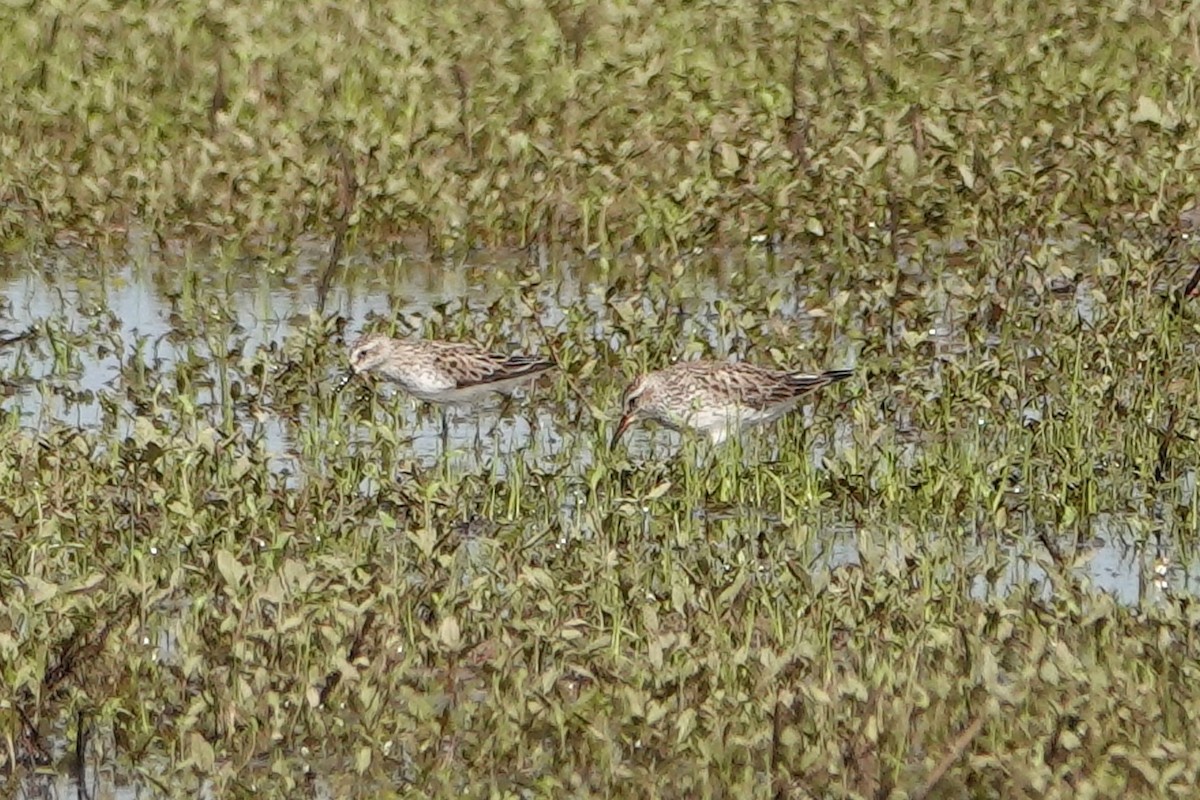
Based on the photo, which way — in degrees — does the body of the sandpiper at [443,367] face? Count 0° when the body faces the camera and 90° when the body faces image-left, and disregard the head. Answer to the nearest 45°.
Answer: approximately 90°

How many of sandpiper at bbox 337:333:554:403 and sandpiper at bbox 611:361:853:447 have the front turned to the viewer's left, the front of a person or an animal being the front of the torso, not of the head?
2

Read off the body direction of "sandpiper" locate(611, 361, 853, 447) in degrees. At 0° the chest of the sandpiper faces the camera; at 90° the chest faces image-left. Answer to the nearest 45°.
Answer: approximately 90°

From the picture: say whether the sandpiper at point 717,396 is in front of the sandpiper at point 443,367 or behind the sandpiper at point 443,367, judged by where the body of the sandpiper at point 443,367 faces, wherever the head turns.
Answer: behind

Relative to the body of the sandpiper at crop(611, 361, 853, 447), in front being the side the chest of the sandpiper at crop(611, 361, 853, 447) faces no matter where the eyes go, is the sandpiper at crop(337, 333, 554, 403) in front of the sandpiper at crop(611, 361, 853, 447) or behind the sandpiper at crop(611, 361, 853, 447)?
in front
